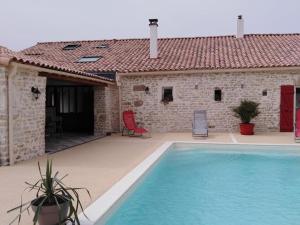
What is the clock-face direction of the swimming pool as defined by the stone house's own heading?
The swimming pool is roughly at 12 o'clock from the stone house.

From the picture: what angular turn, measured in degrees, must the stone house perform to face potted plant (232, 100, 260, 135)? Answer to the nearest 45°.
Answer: approximately 45° to its left

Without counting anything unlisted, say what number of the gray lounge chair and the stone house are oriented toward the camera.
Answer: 2

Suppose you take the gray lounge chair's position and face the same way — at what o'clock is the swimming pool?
The swimming pool is roughly at 12 o'clock from the gray lounge chair.

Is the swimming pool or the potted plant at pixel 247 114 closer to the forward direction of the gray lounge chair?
the swimming pool

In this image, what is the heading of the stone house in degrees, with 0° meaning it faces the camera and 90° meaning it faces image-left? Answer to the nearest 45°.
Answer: approximately 0°
